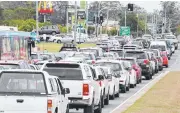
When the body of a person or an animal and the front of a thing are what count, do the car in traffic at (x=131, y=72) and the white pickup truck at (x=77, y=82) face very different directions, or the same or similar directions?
same or similar directions

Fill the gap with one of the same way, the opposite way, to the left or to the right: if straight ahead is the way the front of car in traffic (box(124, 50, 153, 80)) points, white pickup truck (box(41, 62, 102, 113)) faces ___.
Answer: the same way

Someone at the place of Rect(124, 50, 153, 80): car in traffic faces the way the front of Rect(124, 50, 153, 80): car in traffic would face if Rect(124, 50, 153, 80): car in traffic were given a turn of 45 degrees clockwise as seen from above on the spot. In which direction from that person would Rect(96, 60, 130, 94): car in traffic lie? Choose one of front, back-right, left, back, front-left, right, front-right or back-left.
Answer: back-right

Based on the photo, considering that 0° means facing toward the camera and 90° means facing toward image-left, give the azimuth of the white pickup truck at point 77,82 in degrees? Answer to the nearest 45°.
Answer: approximately 180°

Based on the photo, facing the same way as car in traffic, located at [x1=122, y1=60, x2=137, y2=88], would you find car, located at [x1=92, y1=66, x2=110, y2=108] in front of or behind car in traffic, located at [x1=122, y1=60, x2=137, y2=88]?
behind

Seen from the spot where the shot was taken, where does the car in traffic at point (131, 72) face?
facing away from the viewer

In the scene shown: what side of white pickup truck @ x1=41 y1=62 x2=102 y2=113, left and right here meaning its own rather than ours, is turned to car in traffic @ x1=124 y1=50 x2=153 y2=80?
front

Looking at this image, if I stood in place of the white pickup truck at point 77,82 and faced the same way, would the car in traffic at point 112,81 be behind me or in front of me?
in front

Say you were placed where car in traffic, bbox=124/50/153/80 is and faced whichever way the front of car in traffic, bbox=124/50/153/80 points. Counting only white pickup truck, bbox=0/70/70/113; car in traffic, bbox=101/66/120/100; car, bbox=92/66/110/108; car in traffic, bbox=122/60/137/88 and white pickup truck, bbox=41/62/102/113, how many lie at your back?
5

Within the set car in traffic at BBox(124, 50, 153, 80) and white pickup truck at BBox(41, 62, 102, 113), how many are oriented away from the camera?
2

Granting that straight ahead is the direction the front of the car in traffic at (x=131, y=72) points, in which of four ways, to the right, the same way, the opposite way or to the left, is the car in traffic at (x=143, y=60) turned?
the same way

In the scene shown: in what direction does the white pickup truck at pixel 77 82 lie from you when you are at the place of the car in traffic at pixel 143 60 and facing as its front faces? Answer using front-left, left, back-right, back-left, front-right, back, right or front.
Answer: back

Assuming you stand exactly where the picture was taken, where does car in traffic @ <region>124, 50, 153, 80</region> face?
facing away from the viewer

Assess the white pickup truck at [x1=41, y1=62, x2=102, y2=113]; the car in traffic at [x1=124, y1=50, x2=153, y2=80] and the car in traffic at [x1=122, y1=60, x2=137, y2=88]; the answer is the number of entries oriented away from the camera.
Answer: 3

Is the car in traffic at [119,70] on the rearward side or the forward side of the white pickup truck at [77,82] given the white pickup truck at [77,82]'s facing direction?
on the forward side

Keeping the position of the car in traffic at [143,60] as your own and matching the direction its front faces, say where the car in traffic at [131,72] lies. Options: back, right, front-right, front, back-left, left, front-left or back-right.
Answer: back

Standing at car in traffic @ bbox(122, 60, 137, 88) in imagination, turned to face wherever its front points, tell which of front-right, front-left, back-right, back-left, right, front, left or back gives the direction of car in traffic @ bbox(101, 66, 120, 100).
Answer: back
